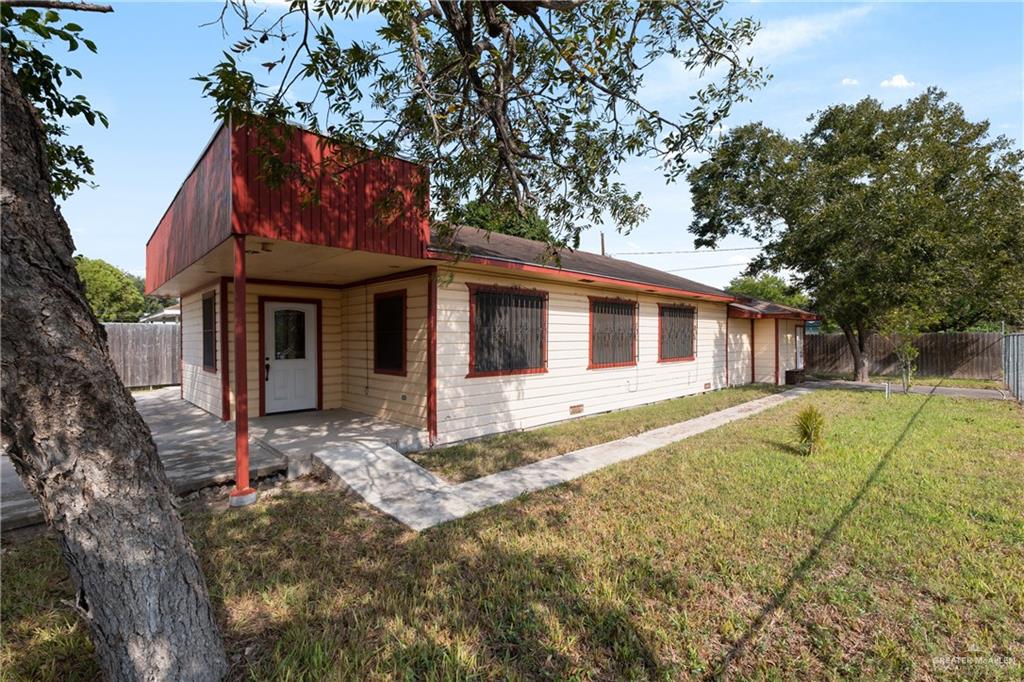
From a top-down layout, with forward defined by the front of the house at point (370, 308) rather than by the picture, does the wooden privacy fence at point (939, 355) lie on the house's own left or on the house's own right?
on the house's own left

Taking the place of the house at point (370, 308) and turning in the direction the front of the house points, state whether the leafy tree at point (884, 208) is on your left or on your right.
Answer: on your left

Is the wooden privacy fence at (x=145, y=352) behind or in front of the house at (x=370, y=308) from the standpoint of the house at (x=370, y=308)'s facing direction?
behind

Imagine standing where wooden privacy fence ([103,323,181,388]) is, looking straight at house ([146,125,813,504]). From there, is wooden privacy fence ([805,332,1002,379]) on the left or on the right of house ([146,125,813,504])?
left

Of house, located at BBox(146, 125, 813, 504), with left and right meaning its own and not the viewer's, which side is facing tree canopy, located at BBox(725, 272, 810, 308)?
left
